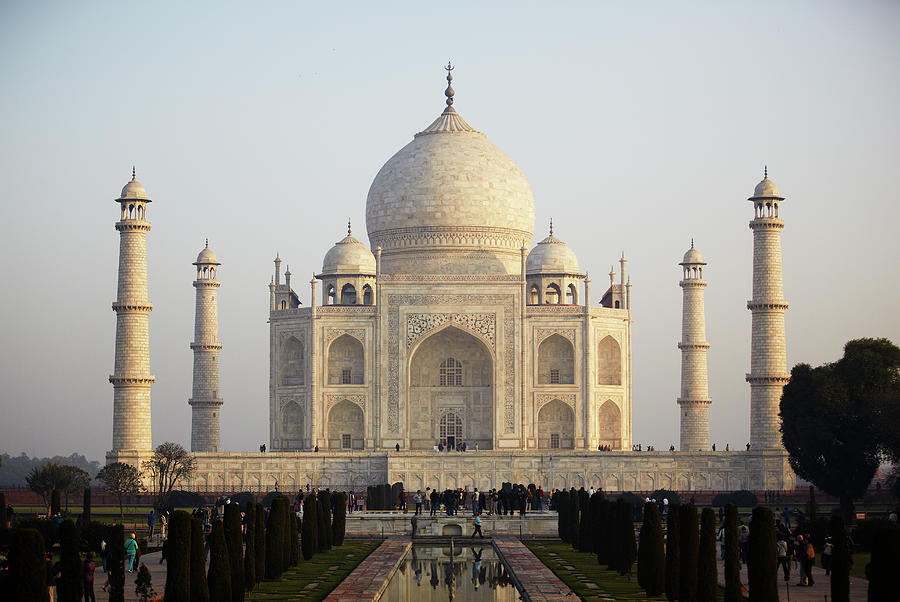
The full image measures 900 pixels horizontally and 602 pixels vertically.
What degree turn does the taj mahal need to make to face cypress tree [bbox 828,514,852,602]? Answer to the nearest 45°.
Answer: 0° — it already faces it

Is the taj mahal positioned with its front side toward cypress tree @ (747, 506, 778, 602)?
yes

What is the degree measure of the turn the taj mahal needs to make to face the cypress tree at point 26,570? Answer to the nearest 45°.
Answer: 0° — it already faces it

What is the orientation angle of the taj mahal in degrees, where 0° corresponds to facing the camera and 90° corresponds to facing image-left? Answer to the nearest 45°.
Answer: approximately 0°

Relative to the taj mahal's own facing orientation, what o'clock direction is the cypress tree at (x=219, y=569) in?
The cypress tree is roughly at 12 o'clock from the taj mahal.

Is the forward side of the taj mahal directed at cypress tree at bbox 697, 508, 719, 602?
yes

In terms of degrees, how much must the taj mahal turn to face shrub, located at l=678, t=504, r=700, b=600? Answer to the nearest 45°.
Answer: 0° — it already faces it

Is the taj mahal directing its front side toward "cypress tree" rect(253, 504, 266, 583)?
yes

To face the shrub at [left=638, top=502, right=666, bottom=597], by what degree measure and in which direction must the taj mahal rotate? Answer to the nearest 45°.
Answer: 0° — it already faces it

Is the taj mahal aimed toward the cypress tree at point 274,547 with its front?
yes

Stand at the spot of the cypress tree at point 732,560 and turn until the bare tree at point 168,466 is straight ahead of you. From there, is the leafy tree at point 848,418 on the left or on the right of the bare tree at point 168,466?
right
